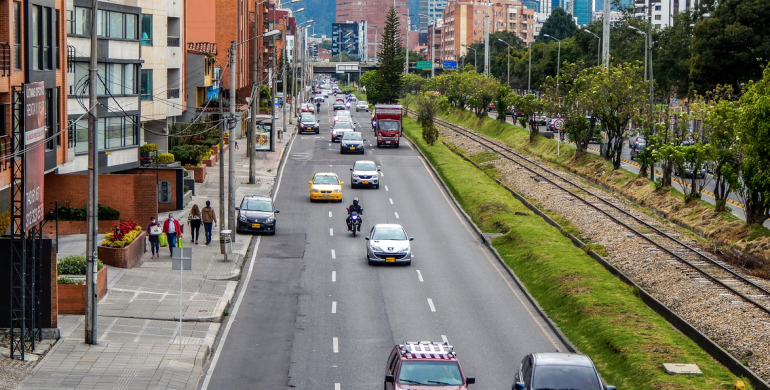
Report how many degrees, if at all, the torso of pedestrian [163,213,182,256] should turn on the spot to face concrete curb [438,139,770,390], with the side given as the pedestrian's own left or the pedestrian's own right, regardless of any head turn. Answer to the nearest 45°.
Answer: approximately 45° to the pedestrian's own left

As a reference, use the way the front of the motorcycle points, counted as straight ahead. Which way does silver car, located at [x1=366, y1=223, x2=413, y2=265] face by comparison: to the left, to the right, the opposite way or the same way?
the same way

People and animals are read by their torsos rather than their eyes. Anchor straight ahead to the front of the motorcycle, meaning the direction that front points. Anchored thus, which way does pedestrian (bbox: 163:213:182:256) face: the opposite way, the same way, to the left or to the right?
the same way

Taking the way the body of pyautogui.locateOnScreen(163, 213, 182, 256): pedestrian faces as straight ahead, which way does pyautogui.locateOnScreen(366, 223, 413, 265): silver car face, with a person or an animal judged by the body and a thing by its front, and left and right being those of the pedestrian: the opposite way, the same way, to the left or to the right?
the same way

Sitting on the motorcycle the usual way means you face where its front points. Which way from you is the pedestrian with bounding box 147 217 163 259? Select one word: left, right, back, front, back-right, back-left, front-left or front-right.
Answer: front-right

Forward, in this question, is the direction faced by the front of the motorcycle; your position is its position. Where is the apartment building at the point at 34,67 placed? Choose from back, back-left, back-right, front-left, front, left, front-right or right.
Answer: front-right

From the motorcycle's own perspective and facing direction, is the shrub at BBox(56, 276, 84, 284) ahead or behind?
ahead

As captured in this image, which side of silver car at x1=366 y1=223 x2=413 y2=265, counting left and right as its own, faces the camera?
front

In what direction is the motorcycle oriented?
toward the camera

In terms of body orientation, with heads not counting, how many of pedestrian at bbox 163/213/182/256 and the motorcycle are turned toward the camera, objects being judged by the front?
2

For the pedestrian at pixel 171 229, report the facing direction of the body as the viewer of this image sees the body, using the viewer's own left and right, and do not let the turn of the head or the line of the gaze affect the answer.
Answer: facing the viewer

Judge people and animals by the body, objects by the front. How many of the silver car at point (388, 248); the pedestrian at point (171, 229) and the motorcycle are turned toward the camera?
3
